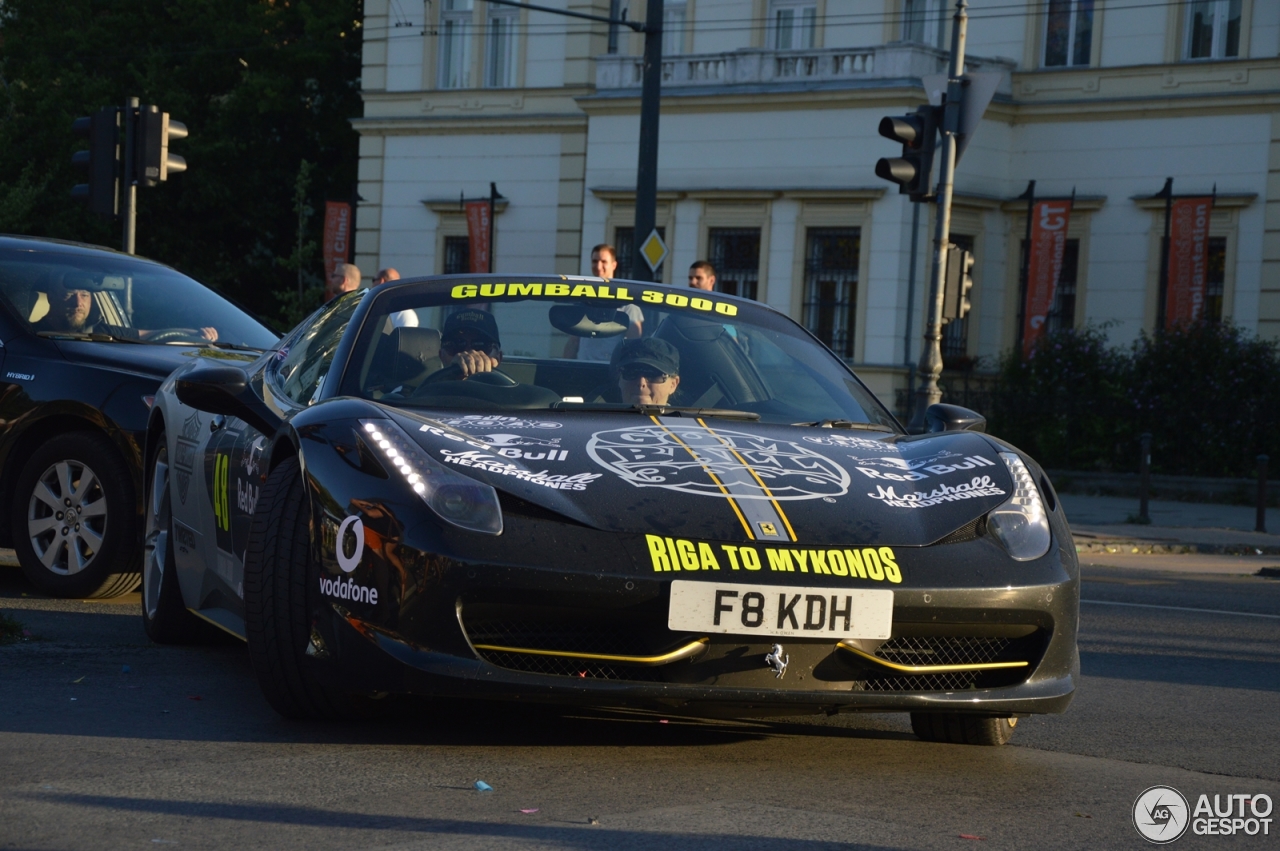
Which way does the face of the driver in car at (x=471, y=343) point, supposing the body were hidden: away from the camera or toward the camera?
toward the camera

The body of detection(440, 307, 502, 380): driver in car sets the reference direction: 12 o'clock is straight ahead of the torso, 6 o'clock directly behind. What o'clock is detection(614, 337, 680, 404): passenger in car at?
detection(614, 337, 680, 404): passenger in car is roughly at 9 o'clock from detection(440, 307, 502, 380): driver in car.

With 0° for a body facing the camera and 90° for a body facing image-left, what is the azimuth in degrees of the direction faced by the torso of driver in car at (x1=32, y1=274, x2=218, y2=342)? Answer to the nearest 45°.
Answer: approximately 315°

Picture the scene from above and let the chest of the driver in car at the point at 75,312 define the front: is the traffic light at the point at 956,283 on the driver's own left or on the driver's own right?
on the driver's own left

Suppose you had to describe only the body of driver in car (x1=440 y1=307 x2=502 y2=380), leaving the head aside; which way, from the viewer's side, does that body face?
toward the camera

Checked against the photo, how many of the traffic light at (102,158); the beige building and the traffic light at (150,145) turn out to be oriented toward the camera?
1

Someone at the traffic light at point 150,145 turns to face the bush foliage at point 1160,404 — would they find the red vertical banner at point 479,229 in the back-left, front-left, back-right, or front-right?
front-left

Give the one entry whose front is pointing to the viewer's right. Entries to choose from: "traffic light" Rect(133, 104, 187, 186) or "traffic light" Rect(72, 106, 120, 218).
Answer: "traffic light" Rect(133, 104, 187, 186)

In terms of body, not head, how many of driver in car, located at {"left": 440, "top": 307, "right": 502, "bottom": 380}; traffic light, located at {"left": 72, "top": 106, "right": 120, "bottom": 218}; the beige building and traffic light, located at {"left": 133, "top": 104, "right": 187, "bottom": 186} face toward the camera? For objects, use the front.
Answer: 2

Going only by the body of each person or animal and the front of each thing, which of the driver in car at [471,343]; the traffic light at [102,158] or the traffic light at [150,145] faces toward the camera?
the driver in car

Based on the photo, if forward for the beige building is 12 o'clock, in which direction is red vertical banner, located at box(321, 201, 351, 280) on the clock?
The red vertical banner is roughly at 4 o'clock from the beige building.

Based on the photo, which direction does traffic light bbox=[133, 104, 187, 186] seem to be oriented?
to the viewer's right

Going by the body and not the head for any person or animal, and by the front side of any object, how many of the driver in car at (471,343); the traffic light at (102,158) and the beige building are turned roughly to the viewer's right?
0

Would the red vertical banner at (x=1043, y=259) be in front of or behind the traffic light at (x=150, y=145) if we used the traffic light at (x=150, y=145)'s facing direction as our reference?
in front

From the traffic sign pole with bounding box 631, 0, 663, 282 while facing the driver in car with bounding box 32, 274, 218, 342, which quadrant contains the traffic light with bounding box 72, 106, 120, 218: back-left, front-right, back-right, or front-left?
front-right

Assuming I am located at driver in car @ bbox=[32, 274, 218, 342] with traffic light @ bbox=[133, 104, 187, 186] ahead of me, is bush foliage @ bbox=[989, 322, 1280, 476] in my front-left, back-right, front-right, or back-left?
front-right

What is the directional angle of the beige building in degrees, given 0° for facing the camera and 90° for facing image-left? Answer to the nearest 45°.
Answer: approximately 0°
